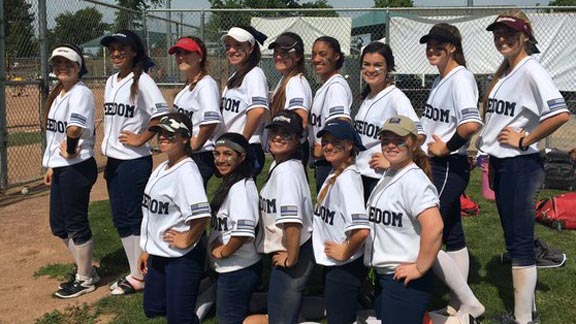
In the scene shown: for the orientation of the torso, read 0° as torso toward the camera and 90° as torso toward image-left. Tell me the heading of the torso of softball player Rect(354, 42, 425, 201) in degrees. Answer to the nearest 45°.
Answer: approximately 45°

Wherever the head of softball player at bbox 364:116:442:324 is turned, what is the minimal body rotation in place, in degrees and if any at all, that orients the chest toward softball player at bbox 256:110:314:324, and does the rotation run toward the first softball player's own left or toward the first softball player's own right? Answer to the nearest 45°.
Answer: approximately 90° to the first softball player's own right

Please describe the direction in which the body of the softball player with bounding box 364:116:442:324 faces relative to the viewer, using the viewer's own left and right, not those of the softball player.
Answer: facing the viewer and to the left of the viewer

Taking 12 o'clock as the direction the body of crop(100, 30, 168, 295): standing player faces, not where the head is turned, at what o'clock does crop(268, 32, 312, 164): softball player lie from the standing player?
The softball player is roughly at 8 o'clock from the standing player.

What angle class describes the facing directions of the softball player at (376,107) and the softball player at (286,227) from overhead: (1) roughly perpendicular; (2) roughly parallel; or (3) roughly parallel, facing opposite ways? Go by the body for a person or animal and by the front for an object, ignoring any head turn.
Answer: roughly parallel

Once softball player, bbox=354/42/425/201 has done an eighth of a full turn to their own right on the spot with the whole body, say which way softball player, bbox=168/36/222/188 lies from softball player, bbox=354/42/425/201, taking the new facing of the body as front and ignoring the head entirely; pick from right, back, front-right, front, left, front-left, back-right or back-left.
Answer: front

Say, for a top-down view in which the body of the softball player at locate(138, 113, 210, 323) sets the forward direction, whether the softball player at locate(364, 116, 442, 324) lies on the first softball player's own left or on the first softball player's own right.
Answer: on the first softball player's own left

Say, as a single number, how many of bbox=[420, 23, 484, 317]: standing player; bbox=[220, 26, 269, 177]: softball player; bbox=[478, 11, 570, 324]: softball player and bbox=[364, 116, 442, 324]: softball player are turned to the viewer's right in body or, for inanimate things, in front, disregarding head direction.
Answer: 0
